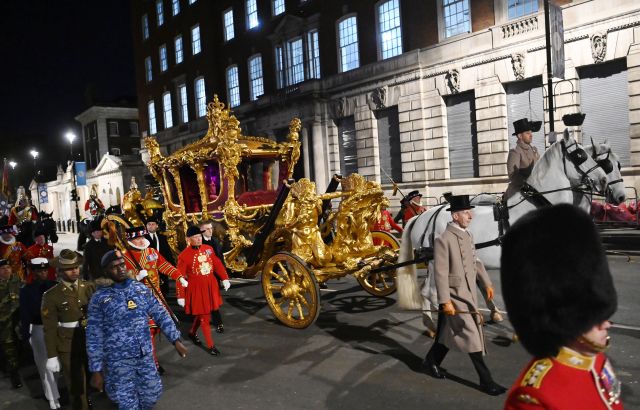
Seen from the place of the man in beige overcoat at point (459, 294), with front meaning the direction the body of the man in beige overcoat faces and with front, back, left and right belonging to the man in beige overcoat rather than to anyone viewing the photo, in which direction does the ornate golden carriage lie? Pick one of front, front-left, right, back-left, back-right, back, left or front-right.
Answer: back

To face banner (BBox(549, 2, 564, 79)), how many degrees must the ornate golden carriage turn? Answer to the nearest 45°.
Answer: approximately 90° to its left

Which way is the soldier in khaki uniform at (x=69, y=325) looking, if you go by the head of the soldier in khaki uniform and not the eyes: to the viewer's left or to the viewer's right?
to the viewer's right

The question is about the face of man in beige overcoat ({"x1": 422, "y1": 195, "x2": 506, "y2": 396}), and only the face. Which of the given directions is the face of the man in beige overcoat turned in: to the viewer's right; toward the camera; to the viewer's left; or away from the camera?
to the viewer's right

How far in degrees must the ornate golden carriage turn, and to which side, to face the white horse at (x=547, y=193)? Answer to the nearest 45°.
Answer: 0° — it already faces it

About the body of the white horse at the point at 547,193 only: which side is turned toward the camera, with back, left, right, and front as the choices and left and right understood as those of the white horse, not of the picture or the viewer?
right

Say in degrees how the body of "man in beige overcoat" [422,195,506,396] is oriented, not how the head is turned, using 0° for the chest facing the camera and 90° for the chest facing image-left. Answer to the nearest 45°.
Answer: approximately 315°

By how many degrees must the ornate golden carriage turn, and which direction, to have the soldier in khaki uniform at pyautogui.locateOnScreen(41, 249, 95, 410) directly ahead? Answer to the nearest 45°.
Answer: approximately 90° to its right

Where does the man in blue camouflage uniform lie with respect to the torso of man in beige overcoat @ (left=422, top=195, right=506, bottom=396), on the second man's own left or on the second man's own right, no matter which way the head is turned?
on the second man's own right
